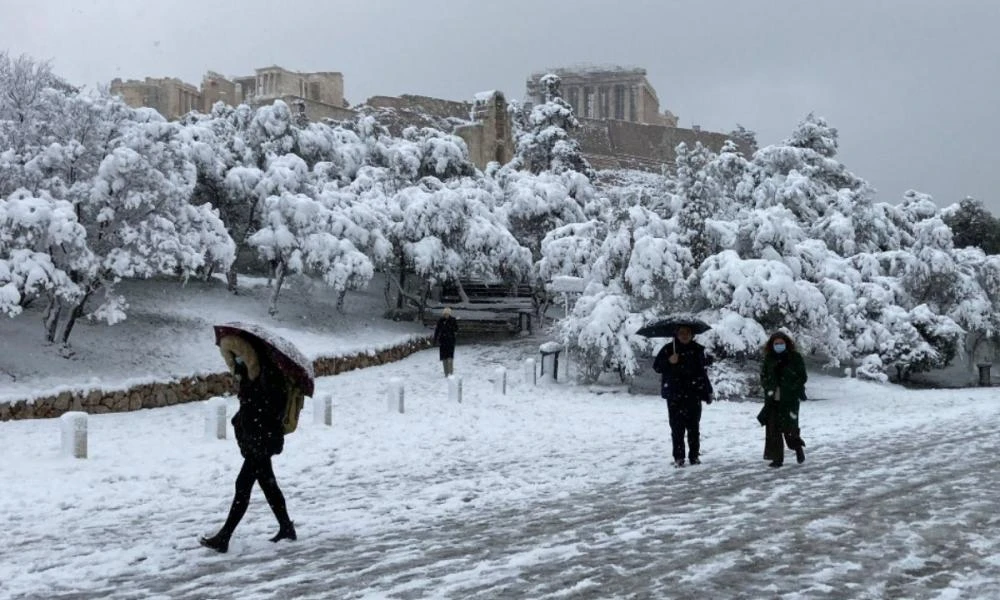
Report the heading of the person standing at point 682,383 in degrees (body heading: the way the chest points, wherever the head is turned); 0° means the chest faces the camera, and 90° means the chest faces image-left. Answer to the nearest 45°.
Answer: approximately 0°

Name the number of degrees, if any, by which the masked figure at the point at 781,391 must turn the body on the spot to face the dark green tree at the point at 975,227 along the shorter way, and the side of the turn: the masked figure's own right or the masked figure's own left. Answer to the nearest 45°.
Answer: approximately 180°

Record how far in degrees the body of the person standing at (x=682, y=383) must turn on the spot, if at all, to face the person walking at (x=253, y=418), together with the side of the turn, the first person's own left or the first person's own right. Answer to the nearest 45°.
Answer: approximately 45° to the first person's own right

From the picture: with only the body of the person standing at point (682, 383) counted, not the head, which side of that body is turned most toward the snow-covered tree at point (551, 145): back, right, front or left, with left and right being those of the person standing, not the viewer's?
back

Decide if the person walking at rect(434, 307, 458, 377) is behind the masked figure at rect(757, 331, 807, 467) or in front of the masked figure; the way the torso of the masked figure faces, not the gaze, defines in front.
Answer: behind

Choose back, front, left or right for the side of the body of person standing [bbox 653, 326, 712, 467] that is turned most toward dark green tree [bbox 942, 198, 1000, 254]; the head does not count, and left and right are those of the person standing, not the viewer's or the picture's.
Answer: back

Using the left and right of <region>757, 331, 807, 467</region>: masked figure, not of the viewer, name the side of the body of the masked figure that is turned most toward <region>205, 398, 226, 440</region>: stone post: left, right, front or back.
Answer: right

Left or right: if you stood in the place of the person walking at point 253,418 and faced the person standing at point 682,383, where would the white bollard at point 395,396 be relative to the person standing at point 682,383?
left

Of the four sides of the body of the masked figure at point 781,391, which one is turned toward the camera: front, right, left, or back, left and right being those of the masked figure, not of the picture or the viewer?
front

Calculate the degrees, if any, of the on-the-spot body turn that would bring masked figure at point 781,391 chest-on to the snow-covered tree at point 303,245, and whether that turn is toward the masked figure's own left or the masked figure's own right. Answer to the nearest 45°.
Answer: approximately 135° to the masked figure's own right

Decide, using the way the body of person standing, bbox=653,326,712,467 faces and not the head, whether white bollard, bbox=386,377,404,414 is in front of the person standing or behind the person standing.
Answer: behind

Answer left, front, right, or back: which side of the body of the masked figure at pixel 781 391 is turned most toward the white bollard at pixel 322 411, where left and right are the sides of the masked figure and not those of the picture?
right

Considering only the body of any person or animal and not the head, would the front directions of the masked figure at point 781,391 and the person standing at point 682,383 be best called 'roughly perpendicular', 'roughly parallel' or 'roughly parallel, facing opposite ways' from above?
roughly parallel

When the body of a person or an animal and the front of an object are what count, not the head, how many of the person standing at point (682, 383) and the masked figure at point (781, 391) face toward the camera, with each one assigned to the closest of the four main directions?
2
